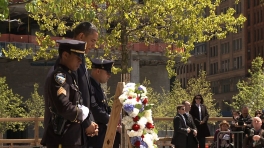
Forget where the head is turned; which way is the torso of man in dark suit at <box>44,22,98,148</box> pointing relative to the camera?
to the viewer's right

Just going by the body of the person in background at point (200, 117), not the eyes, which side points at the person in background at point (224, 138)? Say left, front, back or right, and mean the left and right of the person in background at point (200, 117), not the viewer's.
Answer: left

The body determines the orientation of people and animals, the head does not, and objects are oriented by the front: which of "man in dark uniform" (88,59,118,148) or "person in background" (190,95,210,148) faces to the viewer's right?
the man in dark uniform

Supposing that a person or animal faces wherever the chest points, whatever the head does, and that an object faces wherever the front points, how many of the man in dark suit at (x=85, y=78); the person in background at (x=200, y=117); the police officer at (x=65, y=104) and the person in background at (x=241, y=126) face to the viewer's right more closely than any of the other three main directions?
2

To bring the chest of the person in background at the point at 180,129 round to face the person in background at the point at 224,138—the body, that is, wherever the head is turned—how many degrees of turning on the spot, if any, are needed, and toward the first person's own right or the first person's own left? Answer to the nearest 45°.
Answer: approximately 90° to the first person's own left

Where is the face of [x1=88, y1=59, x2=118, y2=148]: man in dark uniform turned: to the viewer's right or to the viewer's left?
to the viewer's right

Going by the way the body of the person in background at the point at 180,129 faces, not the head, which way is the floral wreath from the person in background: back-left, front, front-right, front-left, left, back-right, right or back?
front-right

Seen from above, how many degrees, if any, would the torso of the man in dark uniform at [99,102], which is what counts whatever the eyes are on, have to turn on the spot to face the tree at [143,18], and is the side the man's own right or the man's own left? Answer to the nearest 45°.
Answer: approximately 90° to the man's own left

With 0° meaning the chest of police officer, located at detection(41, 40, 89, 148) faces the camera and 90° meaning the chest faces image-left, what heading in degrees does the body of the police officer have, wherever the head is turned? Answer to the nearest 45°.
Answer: approximately 270°

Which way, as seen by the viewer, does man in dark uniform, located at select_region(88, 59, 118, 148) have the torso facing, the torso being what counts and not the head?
to the viewer's right

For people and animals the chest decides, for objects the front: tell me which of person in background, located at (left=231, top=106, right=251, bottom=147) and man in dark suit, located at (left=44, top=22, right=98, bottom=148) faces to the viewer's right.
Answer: the man in dark suit

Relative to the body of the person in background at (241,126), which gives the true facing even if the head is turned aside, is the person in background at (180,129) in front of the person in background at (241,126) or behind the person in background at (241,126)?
in front

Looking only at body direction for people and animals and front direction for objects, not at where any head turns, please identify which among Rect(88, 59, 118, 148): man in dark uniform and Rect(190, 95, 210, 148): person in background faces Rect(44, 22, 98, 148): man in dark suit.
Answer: the person in background
